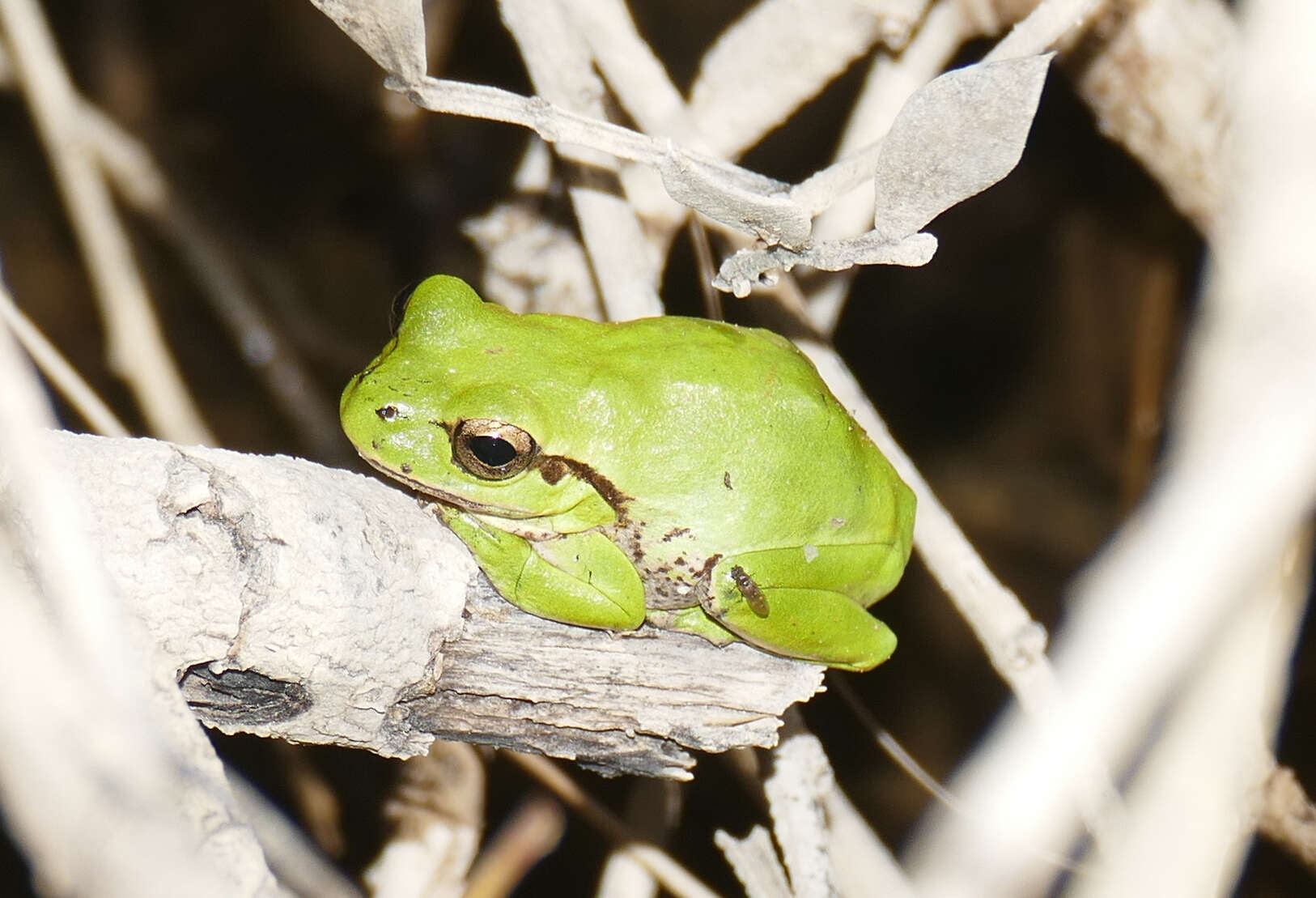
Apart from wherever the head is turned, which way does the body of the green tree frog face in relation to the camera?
to the viewer's left
